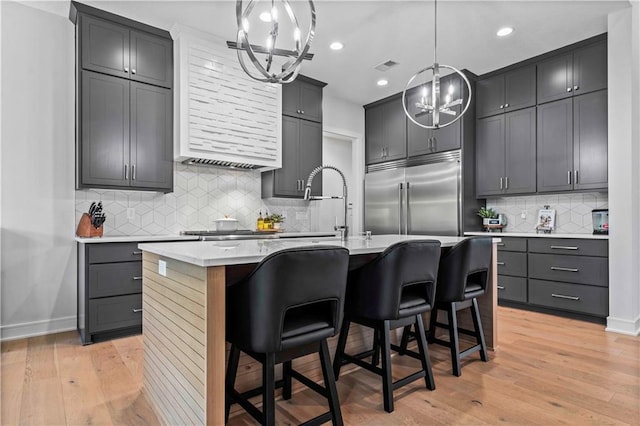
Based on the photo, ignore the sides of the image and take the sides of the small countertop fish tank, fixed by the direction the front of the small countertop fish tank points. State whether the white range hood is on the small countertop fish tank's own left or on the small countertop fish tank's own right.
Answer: on the small countertop fish tank's own right

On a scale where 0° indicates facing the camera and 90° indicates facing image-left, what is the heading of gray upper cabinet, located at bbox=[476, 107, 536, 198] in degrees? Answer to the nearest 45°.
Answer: approximately 45°

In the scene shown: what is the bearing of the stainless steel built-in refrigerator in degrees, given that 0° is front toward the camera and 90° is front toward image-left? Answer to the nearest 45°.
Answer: approximately 45°
